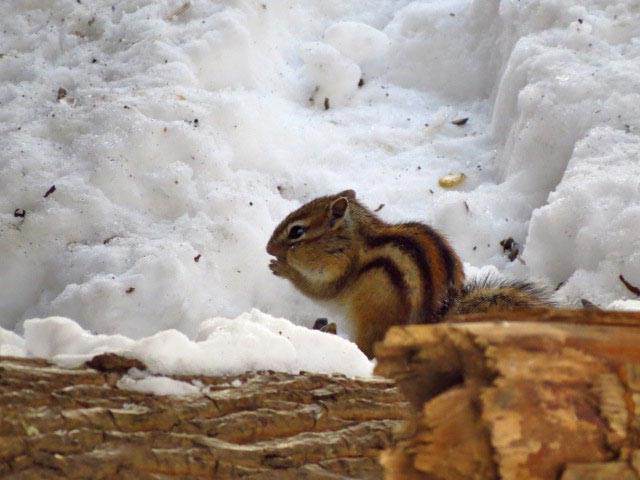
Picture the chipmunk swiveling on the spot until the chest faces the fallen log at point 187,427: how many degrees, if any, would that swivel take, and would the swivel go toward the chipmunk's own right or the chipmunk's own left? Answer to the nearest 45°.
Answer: approximately 90° to the chipmunk's own left

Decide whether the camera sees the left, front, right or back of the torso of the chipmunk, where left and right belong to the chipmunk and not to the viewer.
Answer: left

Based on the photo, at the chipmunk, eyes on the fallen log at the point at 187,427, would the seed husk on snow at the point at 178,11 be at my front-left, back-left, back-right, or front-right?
back-right

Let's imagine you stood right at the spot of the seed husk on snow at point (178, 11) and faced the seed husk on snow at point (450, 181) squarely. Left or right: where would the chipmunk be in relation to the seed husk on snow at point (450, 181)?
right

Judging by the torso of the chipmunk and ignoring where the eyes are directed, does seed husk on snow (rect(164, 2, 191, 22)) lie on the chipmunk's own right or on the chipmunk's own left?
on the chipmunk's own right

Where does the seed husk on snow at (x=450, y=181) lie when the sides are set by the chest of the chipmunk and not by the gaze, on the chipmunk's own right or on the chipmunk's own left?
on the chipmunk's own right
